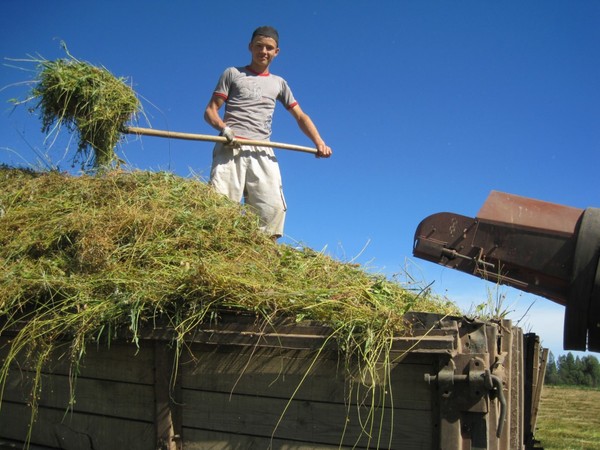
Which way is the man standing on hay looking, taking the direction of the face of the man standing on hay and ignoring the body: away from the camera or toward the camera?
toward the camera

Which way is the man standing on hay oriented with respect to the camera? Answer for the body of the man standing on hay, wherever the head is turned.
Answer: toward the camera

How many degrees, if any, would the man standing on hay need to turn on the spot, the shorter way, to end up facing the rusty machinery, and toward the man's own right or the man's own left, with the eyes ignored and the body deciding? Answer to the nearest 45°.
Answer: approximately 90° to the man's own left
